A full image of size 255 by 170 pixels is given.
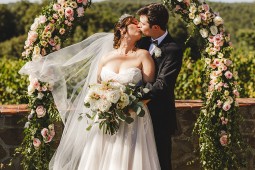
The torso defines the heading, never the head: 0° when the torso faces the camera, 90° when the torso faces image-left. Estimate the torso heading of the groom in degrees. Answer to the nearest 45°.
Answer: approximately 45°

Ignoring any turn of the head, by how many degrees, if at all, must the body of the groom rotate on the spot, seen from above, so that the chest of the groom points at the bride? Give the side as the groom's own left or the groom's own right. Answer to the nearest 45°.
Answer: approximately 45° to the groom's own right

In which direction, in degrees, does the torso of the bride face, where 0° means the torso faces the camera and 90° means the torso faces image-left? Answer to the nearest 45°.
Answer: approximately 0°

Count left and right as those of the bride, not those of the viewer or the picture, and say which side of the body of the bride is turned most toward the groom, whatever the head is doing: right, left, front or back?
left

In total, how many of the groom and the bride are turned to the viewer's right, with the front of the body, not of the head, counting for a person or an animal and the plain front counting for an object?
0
